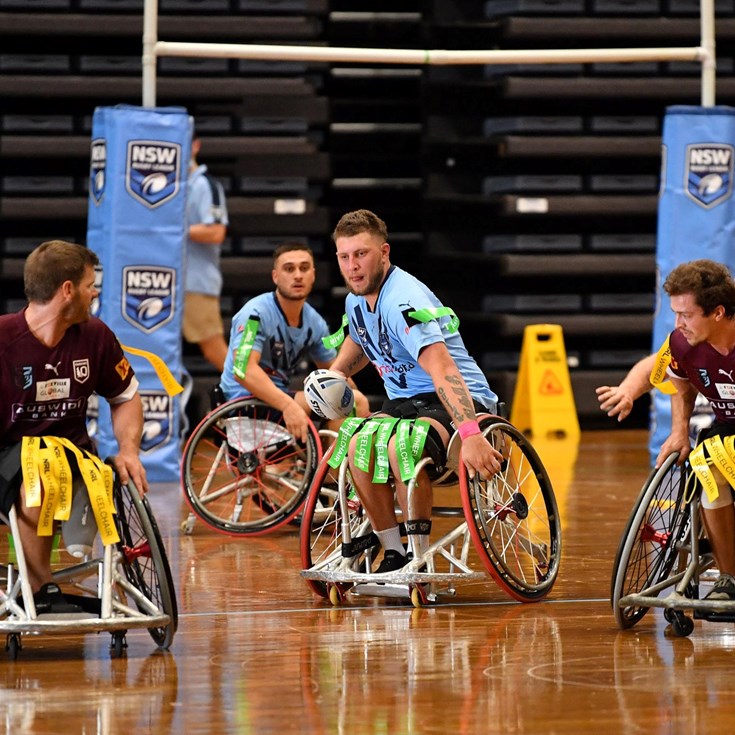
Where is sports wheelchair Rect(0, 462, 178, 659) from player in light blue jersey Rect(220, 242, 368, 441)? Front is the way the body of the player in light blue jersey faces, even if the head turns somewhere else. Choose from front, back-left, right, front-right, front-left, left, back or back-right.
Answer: front-right

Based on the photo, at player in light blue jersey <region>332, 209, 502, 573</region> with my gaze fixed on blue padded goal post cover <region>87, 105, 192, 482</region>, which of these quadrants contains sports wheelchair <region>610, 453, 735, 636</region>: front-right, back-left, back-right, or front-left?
back-right

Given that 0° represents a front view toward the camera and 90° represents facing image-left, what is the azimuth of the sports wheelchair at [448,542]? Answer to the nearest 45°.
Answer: approximately 45°
